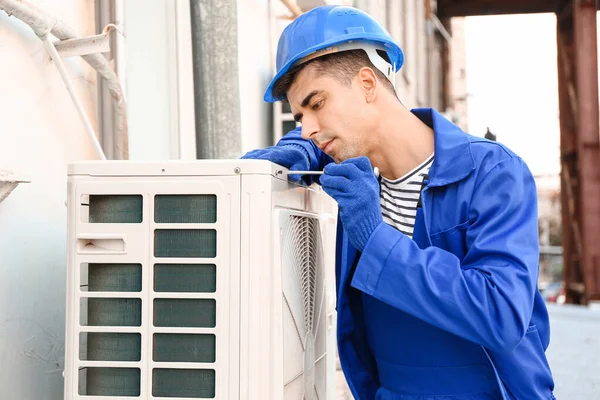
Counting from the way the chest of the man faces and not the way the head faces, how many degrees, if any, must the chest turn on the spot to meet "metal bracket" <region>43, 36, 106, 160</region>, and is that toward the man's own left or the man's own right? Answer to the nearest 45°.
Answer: approximately 45° to the man's own right

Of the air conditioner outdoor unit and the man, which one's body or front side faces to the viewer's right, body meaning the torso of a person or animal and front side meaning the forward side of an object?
the air conditioner outdoor unit

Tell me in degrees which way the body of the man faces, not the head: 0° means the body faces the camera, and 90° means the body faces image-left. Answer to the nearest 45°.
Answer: approximately 45°

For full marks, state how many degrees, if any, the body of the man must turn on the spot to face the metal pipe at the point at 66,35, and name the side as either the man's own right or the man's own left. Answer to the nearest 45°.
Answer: approximately 45° to the man's own right

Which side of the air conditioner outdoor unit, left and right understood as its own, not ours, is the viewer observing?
right

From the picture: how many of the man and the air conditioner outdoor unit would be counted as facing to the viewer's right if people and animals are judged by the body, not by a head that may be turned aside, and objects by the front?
1
